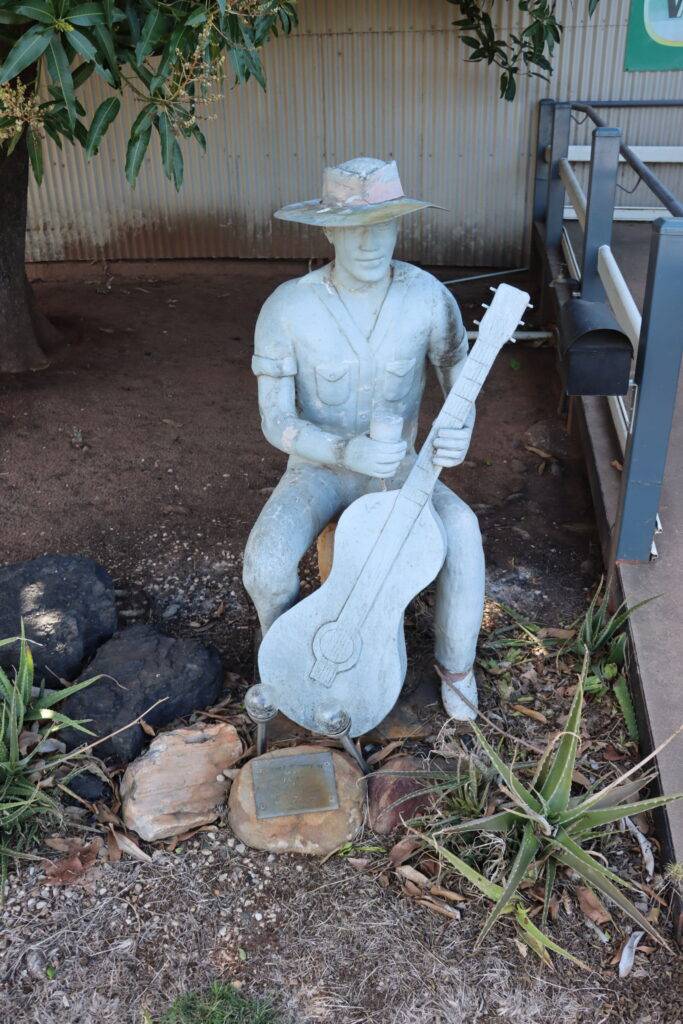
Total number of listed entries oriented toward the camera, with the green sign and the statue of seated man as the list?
2

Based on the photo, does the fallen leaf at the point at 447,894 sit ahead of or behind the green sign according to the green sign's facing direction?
ahead

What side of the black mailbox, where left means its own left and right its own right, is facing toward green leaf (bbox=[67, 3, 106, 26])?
right

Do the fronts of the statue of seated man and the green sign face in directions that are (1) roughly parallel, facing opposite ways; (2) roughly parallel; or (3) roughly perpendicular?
roughly parallel

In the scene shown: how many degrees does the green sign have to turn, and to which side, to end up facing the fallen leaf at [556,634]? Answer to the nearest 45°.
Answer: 0° — it already faces it

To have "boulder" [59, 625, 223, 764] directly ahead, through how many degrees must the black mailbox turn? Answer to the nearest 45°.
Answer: approximately 45° to its right

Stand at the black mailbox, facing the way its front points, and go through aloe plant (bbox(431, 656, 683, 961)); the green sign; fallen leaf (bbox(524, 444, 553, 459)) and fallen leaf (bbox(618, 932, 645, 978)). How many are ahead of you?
2

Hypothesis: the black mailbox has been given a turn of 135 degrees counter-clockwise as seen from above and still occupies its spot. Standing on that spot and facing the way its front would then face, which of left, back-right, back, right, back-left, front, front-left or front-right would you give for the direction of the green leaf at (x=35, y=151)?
back-left

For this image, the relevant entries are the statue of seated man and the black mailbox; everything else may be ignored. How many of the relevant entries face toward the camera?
2

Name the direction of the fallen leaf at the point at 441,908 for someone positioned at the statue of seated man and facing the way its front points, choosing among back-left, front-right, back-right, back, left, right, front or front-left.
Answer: front

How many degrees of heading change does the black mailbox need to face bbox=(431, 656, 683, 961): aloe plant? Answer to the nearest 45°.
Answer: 0° — it already faces it

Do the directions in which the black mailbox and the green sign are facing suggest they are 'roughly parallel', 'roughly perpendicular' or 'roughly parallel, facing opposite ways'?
roughly parallel

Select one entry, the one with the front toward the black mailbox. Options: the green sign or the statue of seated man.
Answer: the green sign

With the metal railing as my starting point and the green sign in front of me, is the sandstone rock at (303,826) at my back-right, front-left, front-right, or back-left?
back-left

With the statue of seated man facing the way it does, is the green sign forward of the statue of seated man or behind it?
behind

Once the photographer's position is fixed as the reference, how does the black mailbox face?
facing the viewer
